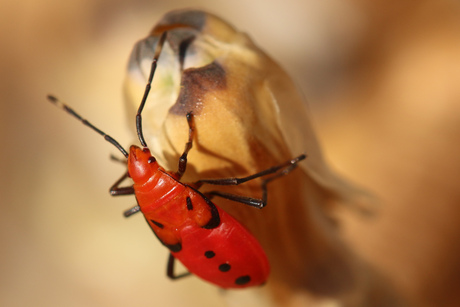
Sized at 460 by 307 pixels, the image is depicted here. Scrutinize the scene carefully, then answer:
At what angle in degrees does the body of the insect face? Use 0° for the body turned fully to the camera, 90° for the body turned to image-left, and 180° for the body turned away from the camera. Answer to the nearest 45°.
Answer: approximately 135°
